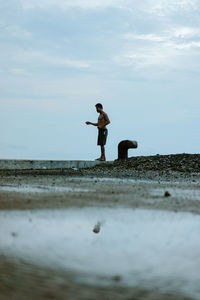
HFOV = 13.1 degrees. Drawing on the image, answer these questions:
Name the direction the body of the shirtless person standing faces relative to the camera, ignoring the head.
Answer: to the viewer's left
